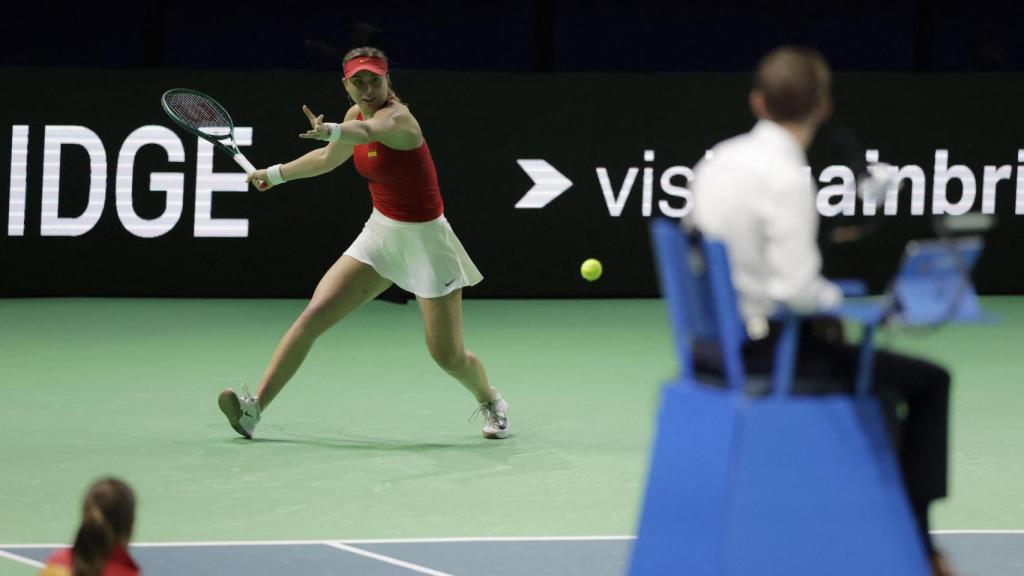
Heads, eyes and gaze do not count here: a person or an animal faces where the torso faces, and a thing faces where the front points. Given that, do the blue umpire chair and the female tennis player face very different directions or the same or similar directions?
very different directions

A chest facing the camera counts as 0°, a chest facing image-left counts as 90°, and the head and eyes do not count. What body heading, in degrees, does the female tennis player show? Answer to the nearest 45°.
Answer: approximately 45°

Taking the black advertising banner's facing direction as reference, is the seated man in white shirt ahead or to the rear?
ahead

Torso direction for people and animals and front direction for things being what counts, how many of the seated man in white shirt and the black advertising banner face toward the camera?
1

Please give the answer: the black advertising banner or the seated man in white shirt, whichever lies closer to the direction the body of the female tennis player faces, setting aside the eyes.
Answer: the seated man in white shirt

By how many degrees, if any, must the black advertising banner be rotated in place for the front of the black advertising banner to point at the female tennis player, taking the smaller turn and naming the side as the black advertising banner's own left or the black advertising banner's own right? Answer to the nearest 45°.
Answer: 0° — it already faces them

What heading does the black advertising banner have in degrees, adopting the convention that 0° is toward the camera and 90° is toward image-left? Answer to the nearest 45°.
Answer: approximately 0°

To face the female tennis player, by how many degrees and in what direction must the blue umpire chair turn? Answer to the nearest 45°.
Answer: approximately 90° to its left

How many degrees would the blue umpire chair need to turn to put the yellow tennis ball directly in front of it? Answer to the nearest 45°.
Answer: approximately 45° to its left

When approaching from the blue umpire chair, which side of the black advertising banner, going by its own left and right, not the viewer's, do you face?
front
